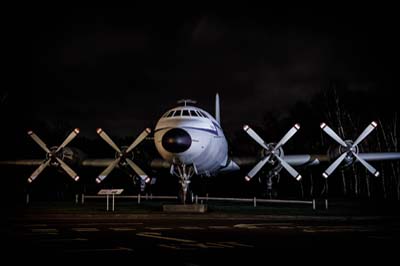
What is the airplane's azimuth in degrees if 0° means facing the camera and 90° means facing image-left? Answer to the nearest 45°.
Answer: approximately 0°
